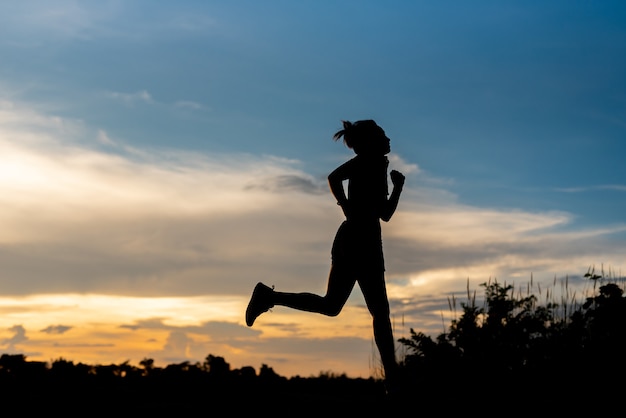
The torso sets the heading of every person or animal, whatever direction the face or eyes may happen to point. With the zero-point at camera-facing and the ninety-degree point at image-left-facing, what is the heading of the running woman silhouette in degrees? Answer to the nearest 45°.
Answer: approximately 270°
